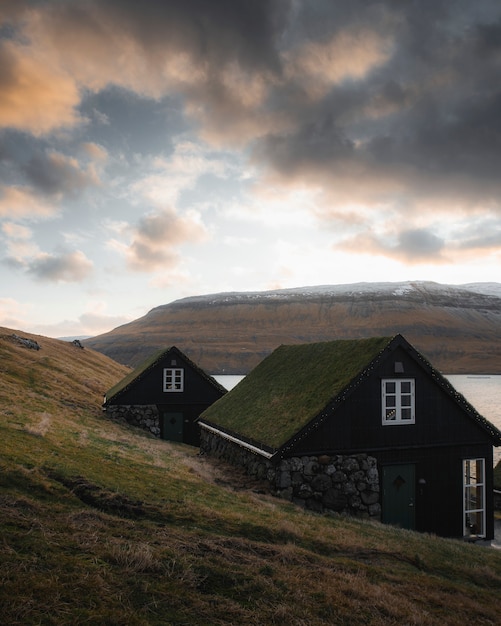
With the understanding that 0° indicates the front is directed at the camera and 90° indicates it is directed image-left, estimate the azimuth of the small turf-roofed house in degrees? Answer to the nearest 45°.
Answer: approximately 0°
